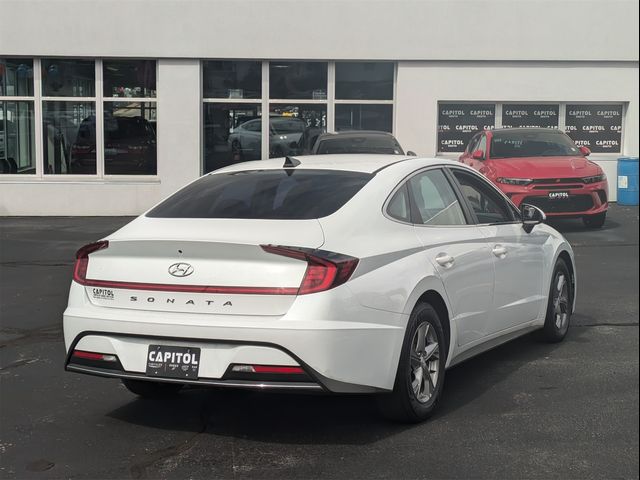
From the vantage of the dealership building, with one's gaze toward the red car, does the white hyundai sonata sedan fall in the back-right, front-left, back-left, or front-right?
front-right

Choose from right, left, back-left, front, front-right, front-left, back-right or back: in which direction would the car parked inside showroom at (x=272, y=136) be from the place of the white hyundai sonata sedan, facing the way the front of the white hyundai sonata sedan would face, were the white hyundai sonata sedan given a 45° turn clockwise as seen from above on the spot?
left

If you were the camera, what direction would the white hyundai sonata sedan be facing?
facing away from the viewer and to the right of the viewer

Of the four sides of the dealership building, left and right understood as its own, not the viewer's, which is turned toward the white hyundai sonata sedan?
front

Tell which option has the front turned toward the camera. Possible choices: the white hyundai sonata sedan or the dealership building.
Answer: the dealership building

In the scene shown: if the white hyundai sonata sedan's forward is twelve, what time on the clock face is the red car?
The red car is roughly at 11 o'clock from the white hyundai sonata sedan.

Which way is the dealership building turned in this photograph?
toward the camera

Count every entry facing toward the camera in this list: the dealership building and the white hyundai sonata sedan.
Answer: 1

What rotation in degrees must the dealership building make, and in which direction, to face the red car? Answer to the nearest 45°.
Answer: approximately 45° to its left

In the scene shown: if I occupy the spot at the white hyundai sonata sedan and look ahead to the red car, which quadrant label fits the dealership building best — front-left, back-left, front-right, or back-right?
front-left
